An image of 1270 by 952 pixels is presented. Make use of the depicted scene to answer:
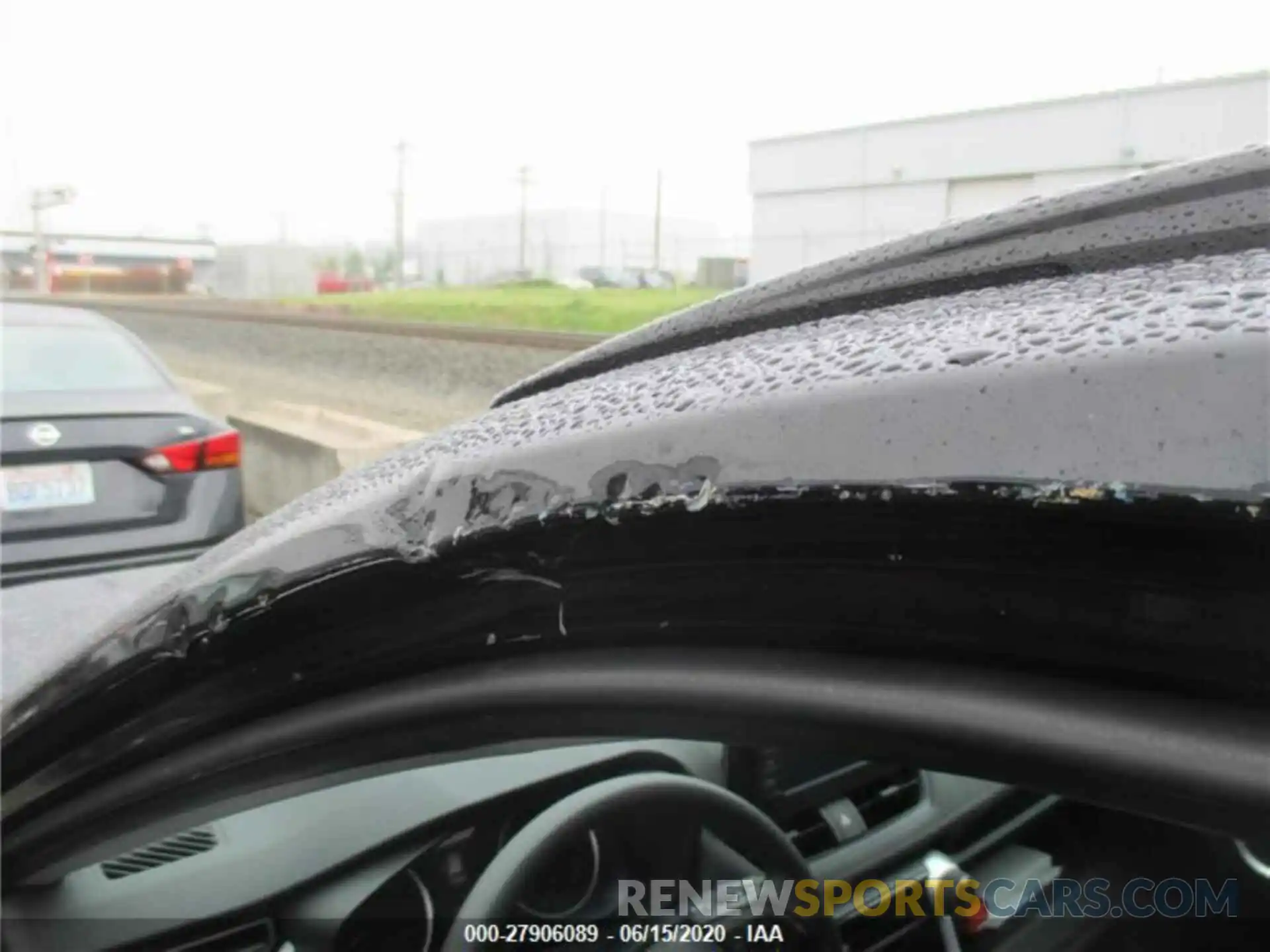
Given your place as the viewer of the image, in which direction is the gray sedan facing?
facing away from the viewer

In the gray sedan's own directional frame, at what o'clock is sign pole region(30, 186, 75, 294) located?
The sign pole is roughly at 12 o'clock from the gray sedan.

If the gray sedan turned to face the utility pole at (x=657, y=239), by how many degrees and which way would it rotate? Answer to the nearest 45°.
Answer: approximately 45° to its right

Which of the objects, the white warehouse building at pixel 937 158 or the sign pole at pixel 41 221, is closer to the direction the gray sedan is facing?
the sign pole

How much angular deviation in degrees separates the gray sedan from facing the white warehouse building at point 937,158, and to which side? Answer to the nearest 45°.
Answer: approximately 45° to its right

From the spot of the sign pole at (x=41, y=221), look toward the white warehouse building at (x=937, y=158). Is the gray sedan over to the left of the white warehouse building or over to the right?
right
